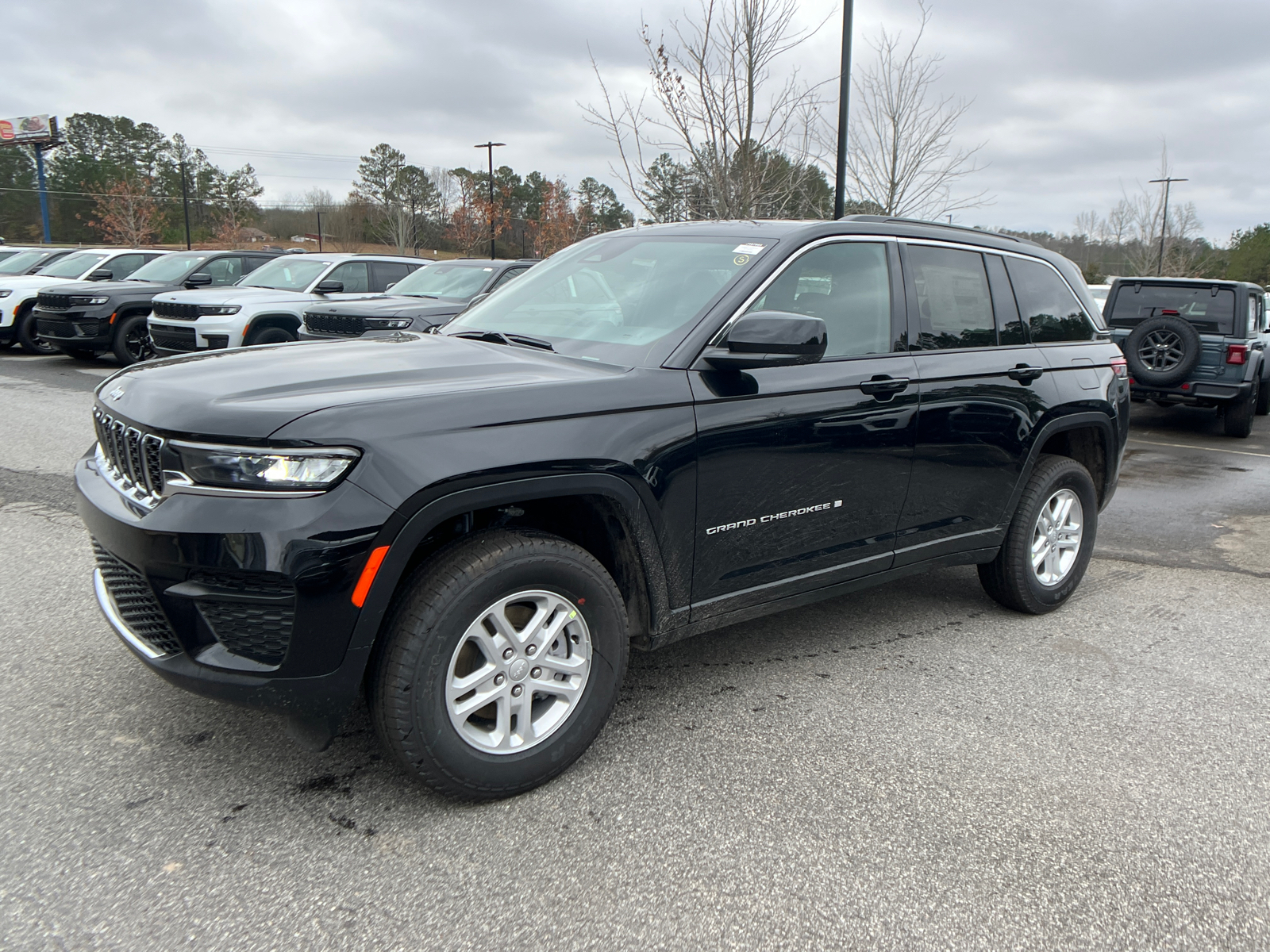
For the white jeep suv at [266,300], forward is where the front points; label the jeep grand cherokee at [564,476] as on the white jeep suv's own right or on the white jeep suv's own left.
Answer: on the white jeep suv's own left

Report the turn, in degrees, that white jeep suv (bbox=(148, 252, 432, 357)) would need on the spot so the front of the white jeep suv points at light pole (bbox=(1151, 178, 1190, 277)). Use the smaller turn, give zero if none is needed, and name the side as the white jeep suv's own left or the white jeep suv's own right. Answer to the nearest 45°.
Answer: approximately 180°

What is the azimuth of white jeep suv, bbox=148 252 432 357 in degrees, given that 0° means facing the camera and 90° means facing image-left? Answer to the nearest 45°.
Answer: approximately 45°

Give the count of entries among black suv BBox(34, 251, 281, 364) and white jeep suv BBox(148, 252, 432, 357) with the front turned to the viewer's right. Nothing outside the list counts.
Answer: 0

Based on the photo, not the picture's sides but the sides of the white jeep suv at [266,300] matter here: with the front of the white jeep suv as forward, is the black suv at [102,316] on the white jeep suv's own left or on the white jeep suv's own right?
on the white jeep suv's own right

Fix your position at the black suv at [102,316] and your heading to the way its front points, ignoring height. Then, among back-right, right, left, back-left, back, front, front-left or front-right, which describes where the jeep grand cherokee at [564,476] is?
front-left

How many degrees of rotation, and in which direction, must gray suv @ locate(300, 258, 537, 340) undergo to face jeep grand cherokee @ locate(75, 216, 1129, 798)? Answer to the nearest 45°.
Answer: approximately 45° to its left

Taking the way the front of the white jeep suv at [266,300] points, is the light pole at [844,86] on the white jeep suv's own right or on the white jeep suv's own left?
on the white jeep suv's own left

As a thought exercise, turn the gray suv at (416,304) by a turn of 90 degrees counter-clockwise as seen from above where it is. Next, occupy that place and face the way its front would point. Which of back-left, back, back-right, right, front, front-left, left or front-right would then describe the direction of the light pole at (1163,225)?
left

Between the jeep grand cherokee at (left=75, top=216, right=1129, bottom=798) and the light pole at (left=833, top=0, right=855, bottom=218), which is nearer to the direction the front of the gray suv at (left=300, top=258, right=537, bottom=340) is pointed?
the jeep grand cherokee

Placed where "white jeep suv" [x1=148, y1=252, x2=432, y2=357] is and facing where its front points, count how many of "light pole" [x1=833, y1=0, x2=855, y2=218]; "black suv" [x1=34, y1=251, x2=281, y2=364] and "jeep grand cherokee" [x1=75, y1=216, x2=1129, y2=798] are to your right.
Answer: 1

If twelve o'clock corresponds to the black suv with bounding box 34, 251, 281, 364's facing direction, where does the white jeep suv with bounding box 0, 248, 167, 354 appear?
The white jeep suv is roughly at 4 o'clock from the black suv.
